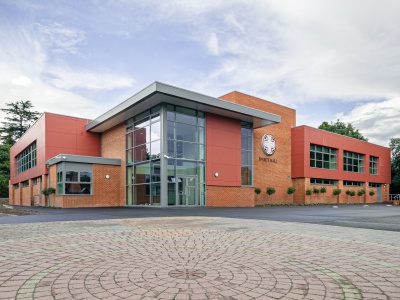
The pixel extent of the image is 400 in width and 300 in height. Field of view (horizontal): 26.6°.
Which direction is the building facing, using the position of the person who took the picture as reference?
facing the viewer and to the right of the viewer

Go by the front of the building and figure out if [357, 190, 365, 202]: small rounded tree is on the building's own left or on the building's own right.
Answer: on the building's own left
